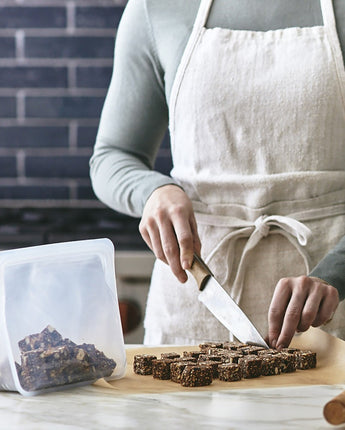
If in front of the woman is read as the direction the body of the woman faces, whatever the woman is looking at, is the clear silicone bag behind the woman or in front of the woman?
in front

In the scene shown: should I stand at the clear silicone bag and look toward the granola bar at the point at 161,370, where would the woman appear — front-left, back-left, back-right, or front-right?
front-left

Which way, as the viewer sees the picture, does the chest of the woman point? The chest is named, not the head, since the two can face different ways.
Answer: toward the camera
